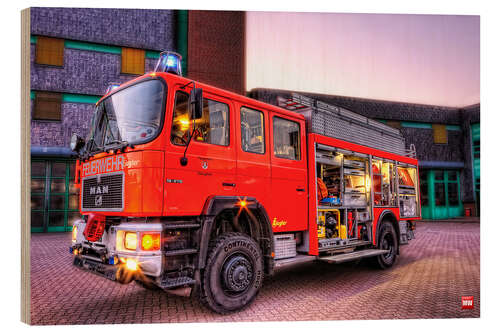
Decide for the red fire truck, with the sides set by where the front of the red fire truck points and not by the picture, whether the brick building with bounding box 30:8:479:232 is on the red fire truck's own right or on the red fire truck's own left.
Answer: on the red fire truck's own right

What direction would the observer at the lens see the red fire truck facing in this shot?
facing the viewer and to the left of the viewer
